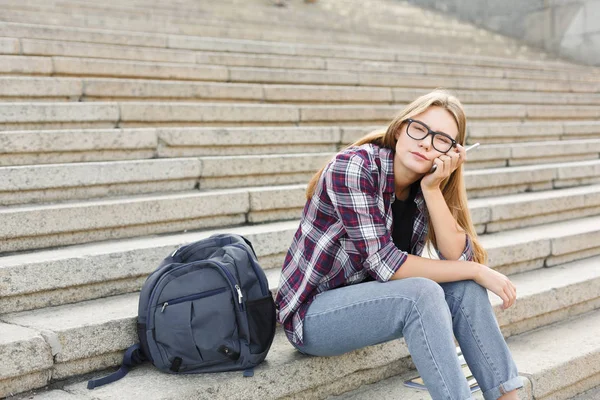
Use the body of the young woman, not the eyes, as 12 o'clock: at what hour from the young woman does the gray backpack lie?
The gray backpack is roughly at 4 o'clock from the young woman.
